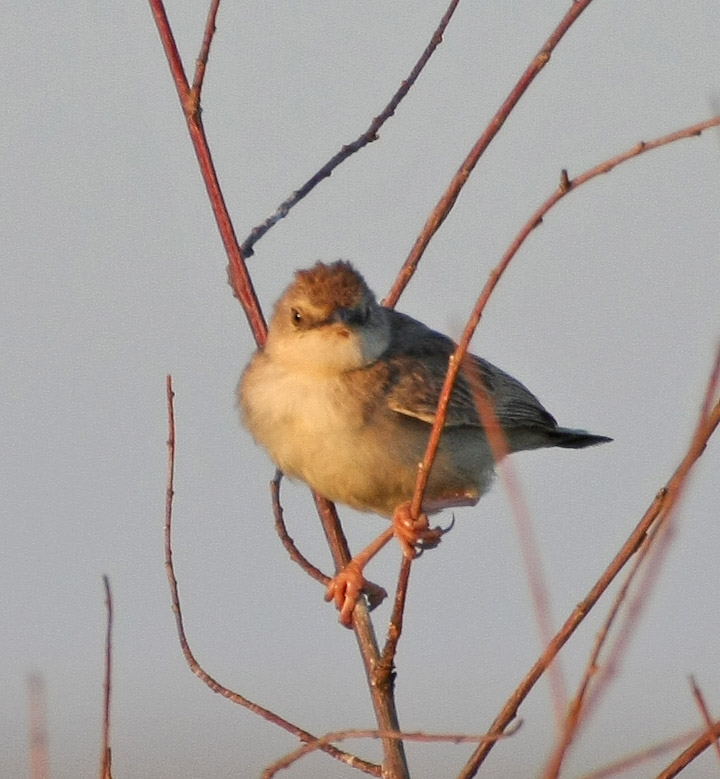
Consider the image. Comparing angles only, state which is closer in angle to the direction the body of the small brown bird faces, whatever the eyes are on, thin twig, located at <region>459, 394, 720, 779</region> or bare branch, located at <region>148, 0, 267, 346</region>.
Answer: the bare branch

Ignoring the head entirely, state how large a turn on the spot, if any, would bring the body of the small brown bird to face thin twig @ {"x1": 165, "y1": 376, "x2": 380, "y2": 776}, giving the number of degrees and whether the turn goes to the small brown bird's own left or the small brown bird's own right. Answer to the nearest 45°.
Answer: approximately 45° to the small brown bird's own right

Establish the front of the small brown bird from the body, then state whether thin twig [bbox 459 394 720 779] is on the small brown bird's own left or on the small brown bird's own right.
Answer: on the small brown bird's own left

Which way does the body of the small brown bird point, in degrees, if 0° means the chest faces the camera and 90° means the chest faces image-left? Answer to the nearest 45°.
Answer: approximately 45°
